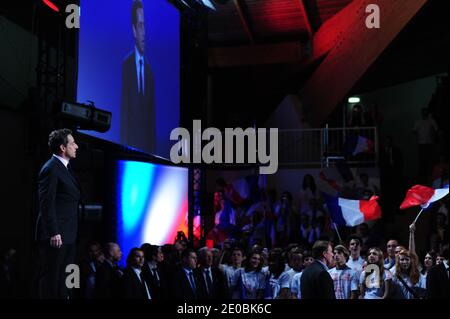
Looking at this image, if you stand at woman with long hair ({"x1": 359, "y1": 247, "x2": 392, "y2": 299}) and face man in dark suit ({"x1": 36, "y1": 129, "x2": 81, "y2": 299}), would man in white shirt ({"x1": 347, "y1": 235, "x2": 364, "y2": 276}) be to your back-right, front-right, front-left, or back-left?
back-right

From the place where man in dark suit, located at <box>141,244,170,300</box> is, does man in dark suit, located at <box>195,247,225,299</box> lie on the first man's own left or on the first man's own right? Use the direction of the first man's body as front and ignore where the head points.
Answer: on the first man's own left

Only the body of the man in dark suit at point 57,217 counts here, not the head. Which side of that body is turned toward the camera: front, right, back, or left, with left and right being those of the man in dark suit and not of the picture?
right

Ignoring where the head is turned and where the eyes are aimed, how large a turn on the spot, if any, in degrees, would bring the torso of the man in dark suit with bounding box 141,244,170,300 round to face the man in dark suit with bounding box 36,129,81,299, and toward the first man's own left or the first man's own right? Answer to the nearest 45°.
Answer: approximately 45° to the first man's own right

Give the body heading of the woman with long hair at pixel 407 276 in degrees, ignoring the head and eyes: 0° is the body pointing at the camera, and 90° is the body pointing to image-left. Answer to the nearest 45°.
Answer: approximately 45°

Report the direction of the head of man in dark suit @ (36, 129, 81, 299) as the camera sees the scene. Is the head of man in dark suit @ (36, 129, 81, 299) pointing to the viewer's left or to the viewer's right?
to the viewer's right

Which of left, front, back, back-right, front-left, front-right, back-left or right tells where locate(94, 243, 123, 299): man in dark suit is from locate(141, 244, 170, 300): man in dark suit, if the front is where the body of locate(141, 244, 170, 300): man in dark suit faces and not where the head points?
right
